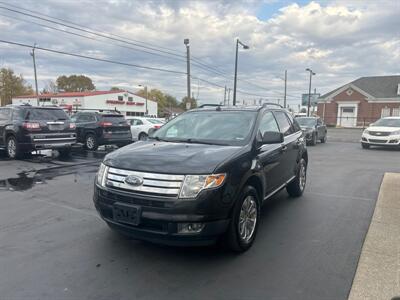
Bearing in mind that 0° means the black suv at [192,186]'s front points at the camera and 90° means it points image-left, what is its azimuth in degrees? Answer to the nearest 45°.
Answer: approximately 45°

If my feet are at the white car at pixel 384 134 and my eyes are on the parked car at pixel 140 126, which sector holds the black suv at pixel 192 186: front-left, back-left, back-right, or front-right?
front-left

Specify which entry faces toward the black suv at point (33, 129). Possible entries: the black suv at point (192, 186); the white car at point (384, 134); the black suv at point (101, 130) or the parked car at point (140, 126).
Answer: the white car

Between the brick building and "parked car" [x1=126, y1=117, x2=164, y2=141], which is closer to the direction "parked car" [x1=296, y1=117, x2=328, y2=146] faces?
the parked car

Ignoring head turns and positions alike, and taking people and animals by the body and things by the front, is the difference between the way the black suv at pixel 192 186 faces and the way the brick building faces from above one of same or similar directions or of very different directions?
same or similar directions

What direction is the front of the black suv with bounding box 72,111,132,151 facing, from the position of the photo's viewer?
facing away from the viewer and to the left of the viewer

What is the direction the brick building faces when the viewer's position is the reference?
facing the viewer

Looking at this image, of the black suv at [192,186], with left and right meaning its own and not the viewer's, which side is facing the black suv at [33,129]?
right

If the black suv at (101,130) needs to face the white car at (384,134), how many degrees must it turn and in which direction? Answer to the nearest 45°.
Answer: approximately 135° to its right

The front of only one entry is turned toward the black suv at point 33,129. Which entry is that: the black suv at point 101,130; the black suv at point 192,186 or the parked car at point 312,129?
the parked car

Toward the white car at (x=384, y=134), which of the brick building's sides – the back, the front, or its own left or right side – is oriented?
front

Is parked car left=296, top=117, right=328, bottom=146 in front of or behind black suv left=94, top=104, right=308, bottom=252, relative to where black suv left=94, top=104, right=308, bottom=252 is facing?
behind

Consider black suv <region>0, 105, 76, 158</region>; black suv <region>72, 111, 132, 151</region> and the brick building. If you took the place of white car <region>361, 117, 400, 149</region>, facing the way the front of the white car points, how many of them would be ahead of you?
2

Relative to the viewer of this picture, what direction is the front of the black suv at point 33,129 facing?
facing away from the viewer and to the left of the viewer
